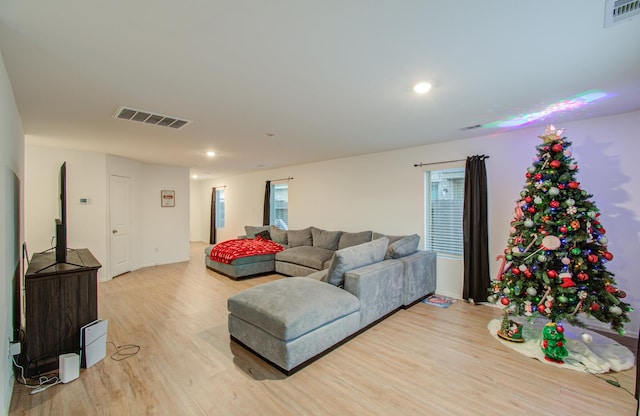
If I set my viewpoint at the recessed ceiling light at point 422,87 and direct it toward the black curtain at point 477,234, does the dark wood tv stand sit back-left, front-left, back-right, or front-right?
back-left

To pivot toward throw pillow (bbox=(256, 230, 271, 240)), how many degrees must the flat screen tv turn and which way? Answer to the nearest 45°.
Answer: approximately 45° to its left

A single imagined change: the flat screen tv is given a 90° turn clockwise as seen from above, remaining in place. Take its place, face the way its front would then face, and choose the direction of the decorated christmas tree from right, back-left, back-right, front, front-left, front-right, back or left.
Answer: front-left

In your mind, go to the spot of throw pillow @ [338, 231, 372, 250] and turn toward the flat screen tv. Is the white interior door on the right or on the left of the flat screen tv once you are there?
right

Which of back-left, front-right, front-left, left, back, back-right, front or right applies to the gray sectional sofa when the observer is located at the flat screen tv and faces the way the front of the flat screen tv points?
front-right

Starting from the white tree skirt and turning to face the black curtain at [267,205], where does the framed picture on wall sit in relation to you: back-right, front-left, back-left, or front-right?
front-left

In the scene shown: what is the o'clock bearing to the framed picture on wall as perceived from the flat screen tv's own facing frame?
The framed picture on wall is roughly at 10 o'clock from the flat screen tv.

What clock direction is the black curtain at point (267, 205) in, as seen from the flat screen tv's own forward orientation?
The black curtain is roughly at 11 o'clock from the flat screen tv.

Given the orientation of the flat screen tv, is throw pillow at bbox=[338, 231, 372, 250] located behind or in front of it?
in front

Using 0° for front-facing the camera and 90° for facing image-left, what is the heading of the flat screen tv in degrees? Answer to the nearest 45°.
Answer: approximately 270°
